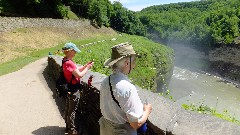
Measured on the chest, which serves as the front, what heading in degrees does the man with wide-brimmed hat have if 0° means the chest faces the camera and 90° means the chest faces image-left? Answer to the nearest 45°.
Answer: approximately 225°

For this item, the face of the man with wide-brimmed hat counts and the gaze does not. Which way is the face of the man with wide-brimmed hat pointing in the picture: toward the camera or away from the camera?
away from the camera

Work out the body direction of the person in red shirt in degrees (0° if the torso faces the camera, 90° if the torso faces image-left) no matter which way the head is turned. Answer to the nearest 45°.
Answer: approximately 270°
